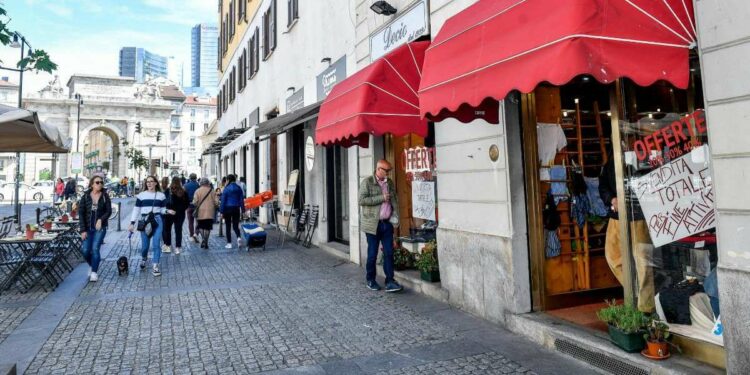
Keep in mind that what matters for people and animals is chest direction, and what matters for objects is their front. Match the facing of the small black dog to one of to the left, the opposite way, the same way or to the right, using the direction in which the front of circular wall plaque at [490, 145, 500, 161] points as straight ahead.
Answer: to the left

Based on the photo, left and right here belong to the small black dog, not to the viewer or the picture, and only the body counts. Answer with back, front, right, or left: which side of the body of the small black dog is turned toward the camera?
front

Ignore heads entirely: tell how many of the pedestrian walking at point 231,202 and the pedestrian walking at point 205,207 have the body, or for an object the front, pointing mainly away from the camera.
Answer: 2

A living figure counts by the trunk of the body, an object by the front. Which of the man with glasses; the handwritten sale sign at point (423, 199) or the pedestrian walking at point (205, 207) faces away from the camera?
the pedestrian walking

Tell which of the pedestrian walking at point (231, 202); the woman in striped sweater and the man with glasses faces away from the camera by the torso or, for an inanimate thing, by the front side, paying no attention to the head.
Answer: the pedestrian walking

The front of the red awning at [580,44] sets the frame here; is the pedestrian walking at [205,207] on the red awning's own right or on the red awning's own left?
on the red awning's own right

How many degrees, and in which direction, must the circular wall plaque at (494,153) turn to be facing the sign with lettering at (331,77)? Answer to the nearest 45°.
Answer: approximately 90° to its right

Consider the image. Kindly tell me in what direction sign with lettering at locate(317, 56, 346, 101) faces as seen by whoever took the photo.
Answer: facing the viewer and to the left of the viewer

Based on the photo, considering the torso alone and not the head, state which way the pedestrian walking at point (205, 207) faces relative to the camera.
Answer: away from the camera

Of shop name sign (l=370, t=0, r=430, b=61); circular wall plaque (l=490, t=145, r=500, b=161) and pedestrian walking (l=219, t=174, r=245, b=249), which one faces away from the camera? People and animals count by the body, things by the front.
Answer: the pedestrian walking

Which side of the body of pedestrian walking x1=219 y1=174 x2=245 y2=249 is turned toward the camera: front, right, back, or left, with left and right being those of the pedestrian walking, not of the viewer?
back

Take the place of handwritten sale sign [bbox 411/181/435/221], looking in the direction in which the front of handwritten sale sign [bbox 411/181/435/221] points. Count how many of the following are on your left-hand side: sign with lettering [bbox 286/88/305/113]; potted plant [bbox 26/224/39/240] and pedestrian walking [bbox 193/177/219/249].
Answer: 0

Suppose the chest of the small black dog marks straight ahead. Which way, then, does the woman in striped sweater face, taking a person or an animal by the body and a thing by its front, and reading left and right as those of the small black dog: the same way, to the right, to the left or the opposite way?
the same way
